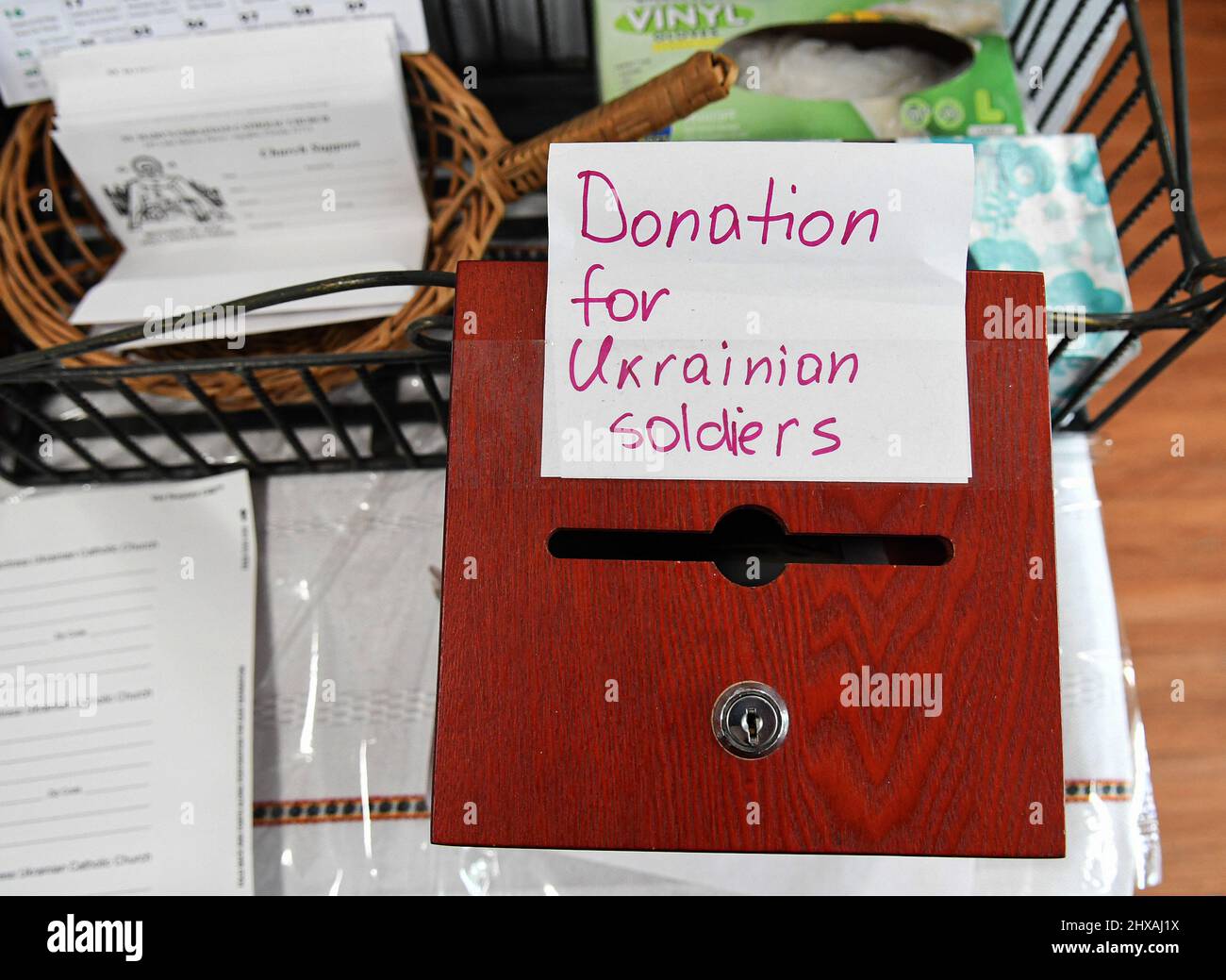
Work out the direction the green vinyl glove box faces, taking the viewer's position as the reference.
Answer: facing the viewer

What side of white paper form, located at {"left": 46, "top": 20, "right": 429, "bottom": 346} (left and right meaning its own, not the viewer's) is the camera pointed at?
front

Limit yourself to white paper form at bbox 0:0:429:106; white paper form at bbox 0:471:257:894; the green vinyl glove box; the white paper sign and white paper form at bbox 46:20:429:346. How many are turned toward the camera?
5

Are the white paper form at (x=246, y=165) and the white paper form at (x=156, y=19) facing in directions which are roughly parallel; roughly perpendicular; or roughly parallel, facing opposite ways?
roughly parallel

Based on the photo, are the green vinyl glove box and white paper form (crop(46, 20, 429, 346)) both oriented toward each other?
no

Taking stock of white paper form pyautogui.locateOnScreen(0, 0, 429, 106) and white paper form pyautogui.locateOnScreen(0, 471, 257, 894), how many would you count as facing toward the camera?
2

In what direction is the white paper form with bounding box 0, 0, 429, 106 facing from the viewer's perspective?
toward the camera

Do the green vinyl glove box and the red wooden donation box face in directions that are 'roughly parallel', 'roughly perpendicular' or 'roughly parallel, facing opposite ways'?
roughly parallel
